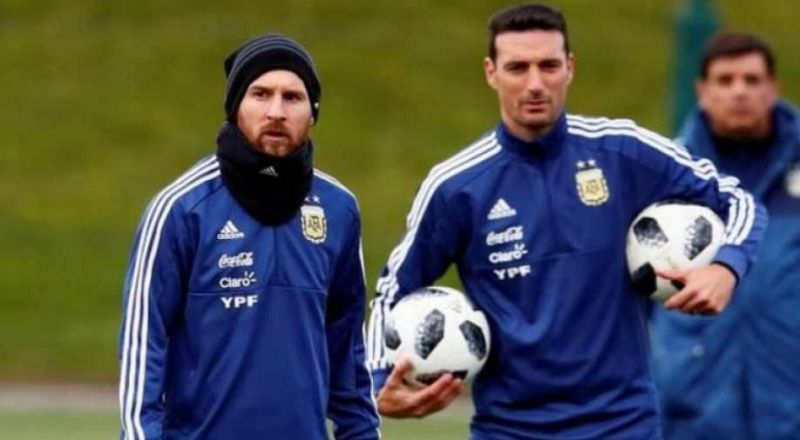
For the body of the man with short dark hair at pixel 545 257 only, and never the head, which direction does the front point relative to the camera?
toward the camera

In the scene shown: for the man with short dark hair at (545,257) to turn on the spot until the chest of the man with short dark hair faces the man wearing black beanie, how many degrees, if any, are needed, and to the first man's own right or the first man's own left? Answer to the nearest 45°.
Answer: approximately 45° to the first man's own right

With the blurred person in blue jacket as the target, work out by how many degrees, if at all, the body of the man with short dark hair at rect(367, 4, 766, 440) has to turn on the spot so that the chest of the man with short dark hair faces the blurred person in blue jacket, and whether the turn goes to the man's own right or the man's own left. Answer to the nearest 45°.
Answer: approximately 135° to the man's own left

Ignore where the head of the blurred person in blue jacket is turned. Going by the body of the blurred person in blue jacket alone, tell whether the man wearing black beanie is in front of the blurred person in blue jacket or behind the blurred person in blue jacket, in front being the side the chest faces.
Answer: in front

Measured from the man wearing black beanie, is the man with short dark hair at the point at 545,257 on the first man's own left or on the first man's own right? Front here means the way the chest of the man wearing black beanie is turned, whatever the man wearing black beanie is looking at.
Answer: on the first man's own left

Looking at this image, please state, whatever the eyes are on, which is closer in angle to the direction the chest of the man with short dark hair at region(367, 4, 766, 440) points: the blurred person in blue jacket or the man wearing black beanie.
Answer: the man wearing black beanie

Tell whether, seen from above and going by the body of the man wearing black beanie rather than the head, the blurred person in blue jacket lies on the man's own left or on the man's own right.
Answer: on the man's own left

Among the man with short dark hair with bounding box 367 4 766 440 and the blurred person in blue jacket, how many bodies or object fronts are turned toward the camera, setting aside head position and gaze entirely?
2
